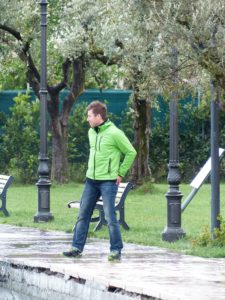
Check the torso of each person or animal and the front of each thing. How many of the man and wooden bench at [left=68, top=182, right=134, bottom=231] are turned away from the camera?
0

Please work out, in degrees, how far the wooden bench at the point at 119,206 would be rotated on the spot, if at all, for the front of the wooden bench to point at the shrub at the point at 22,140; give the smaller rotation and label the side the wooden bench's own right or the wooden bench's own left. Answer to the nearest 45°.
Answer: approximately 135° to the wooden bench's own right

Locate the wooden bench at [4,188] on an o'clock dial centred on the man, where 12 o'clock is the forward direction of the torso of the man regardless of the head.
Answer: The wooden bench is roughly at 4 o'clock from the man.

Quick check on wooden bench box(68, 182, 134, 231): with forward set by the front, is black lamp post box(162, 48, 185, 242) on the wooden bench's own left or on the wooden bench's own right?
on the wooden bench's own left

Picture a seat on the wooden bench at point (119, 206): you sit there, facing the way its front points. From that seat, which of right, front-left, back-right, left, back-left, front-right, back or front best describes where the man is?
front-left

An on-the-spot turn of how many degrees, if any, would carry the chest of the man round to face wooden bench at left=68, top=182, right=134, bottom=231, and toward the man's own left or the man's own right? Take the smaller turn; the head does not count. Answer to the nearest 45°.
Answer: approximately 135° to the man's own right

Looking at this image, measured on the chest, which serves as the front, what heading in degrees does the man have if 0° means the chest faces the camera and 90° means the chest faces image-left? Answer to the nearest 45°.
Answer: approximately 45°

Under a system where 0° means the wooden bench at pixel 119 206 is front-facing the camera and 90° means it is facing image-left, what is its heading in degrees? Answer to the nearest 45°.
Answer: approximately 45°

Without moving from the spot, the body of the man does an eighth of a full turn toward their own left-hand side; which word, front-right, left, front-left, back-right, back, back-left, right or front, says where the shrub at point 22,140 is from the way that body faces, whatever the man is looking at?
back

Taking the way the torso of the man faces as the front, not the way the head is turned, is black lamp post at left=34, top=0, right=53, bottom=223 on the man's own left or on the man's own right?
on the man's own right

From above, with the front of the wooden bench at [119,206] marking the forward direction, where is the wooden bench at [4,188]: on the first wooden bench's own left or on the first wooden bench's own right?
on the first wooden bench's own right
